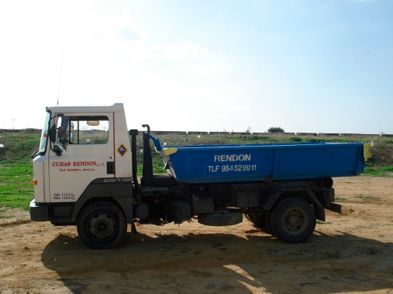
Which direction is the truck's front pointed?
to the viewer's left
